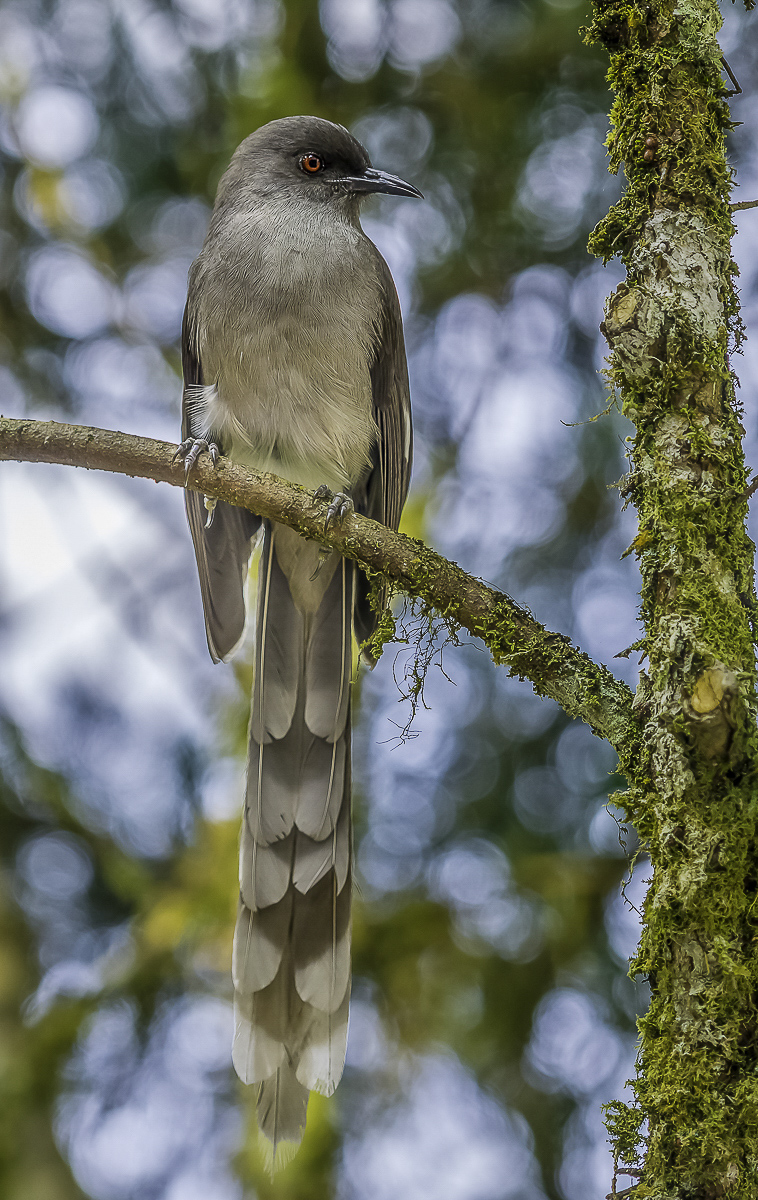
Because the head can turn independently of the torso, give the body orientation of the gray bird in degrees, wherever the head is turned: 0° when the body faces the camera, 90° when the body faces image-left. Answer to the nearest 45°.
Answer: approximately 0°
